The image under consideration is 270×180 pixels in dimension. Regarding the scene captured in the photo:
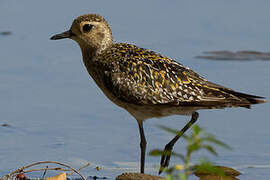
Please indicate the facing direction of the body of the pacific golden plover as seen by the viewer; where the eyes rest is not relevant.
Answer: to the viewer's left
